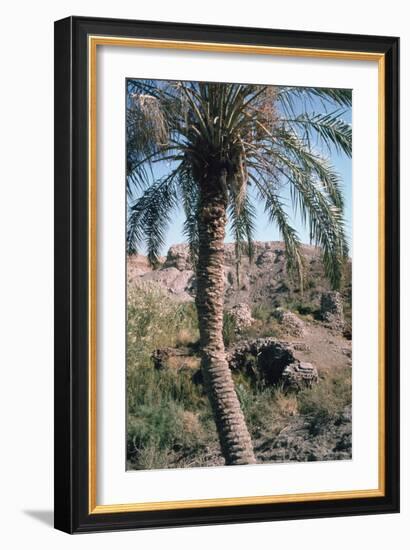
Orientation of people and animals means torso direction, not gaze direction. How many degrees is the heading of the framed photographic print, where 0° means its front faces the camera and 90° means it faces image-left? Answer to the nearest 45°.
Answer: approximately 315°
